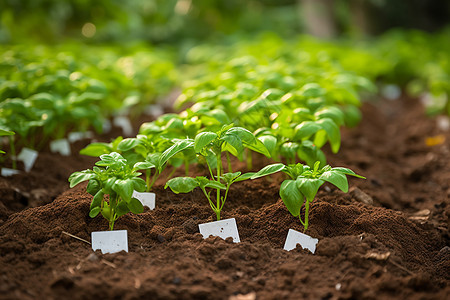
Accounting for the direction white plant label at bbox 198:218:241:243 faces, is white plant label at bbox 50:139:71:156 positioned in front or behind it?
behind

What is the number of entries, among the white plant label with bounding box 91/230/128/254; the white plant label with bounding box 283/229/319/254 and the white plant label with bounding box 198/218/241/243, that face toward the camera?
3

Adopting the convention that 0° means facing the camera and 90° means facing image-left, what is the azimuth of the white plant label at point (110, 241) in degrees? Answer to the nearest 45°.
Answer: approximately 0°

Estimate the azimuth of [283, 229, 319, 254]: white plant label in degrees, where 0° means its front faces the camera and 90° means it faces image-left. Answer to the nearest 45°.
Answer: approximately 0°

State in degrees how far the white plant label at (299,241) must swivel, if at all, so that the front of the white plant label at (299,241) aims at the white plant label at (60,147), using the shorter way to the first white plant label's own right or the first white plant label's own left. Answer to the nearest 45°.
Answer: approximately 135° to the first white plant label's own right
